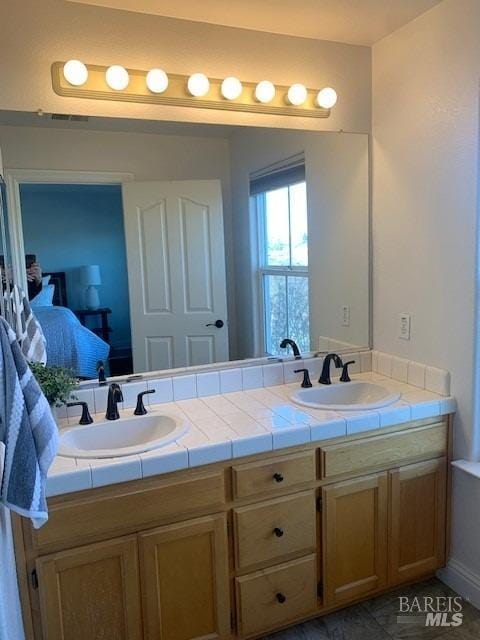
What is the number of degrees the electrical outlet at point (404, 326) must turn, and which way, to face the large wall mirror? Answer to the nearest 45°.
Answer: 0° — it already faces it

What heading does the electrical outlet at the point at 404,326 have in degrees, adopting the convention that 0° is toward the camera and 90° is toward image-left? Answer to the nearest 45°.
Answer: approximately 45°

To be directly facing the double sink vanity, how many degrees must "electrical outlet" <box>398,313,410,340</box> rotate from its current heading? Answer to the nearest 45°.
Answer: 0° — it already faces it

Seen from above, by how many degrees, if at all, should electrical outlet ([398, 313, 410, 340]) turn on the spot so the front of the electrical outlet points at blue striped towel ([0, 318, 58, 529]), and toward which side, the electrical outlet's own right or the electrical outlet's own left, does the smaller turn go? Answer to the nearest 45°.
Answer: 0° — it already faces it

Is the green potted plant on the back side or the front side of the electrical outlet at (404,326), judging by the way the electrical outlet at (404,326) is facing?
on the front side
